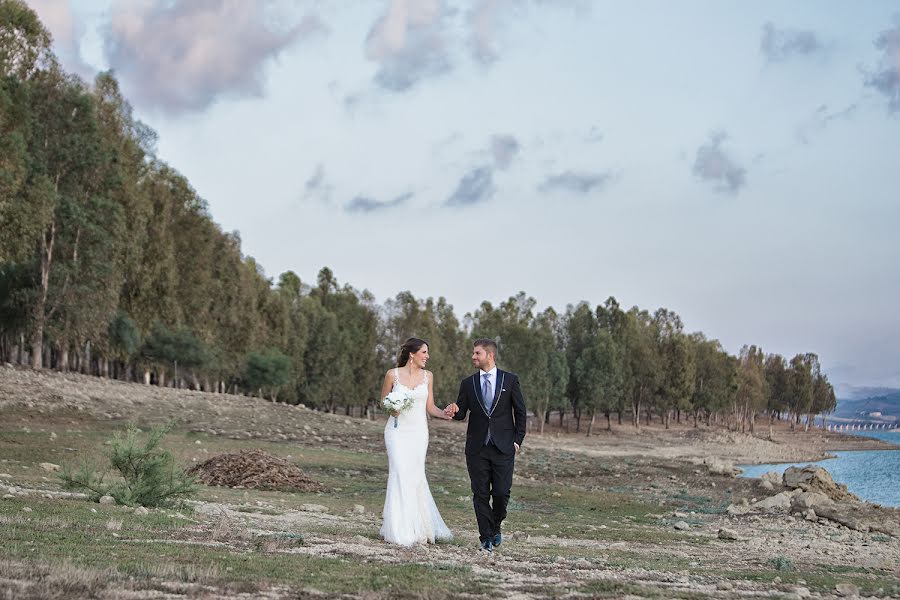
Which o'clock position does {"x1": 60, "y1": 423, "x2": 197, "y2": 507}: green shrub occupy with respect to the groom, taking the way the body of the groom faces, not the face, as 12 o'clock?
The green shrub is roughly at 4 o'clock from the groom.

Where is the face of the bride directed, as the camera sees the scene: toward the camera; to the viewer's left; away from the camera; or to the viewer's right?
to the viewer's right

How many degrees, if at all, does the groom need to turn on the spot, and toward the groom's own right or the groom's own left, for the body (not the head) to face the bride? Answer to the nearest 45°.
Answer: approximately 90° to the groom's own right

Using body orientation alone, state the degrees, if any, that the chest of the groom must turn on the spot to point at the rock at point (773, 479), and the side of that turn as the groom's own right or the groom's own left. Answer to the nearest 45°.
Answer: approximately 135° to the groom's own left

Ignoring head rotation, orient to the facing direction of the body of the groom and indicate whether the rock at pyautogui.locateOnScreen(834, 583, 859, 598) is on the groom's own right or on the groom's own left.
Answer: on the groom's own left

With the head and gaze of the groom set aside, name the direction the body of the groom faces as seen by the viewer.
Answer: toward the camera

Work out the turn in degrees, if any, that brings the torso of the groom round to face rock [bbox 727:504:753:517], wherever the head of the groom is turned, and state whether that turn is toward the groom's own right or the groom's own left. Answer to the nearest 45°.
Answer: approximately 135° to the groom's own left

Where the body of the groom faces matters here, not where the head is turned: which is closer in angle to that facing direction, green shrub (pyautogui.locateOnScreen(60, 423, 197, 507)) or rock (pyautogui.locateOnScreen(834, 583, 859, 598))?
the rock

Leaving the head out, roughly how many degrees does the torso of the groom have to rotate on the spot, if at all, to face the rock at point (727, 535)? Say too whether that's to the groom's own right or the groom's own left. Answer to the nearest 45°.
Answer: approximately 135° to the groom's own left

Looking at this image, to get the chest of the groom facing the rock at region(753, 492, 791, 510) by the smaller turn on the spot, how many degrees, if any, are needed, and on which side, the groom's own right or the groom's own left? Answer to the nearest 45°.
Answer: approximately 135° to the groom's own left

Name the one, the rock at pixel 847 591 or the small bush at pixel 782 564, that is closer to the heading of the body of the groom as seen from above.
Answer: the rock

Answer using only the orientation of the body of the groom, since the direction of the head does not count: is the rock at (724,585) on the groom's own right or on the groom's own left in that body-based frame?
on the groom's own left

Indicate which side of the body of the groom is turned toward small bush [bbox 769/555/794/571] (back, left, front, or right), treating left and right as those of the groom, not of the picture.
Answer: left
